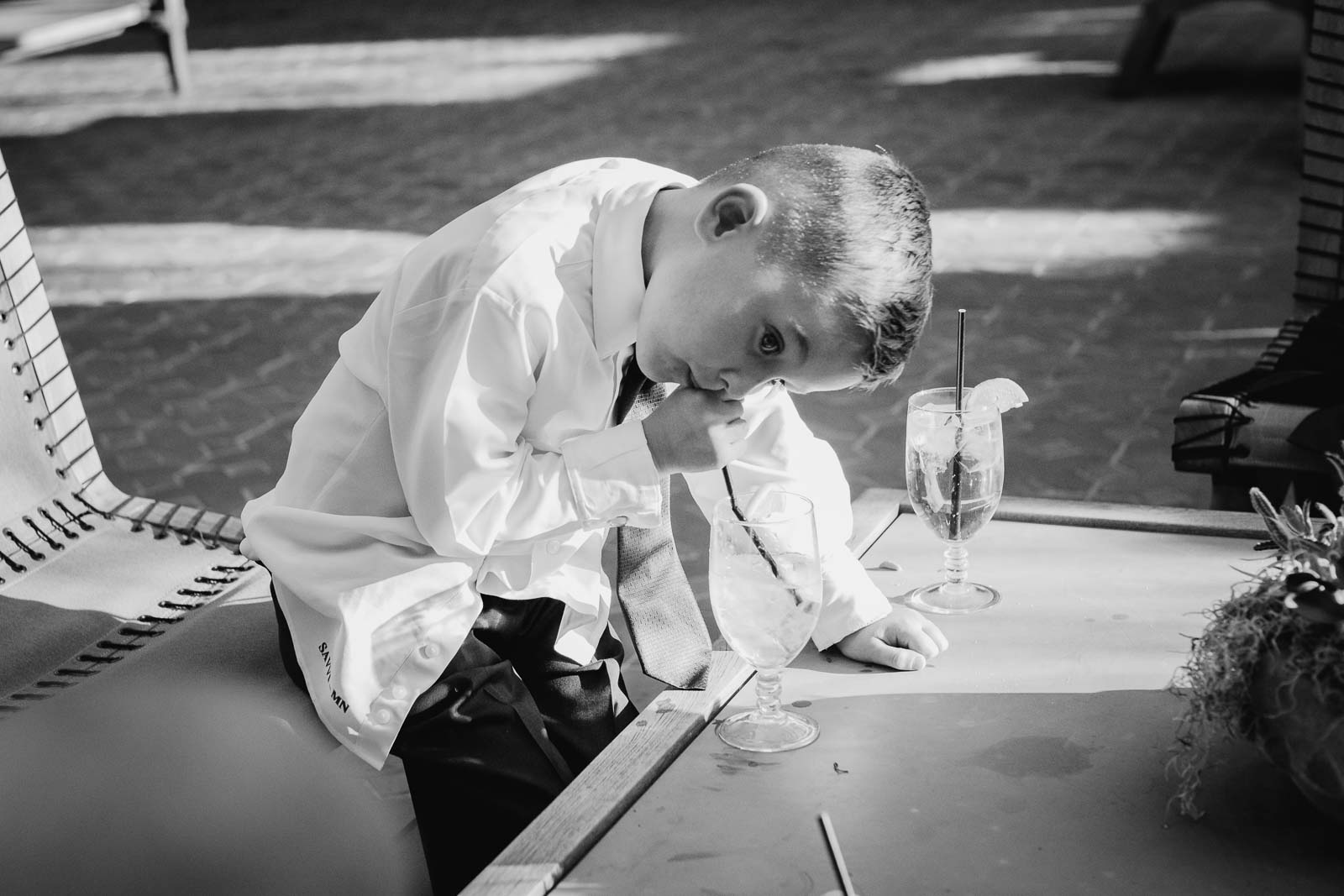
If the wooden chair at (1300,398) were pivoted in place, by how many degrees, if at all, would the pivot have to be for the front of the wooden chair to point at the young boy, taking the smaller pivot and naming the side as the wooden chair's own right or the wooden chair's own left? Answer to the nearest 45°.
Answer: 0° — it already faces them

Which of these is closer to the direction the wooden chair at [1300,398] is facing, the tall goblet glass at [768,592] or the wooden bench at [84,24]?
the tall goblet glass

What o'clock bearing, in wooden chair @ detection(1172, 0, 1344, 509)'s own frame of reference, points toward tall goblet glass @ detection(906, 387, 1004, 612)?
The tall goblet glass is roughly at 11 o'clock from the wooden chair.

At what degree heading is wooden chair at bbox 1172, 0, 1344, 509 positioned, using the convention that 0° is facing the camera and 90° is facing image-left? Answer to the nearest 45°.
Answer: approximately 45°

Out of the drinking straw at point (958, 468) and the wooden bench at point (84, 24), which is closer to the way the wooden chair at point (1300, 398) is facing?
the drinking straw

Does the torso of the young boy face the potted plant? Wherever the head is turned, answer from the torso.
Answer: yes

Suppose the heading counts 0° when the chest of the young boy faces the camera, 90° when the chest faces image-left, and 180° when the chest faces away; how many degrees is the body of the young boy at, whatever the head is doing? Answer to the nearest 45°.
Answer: approximately 315°

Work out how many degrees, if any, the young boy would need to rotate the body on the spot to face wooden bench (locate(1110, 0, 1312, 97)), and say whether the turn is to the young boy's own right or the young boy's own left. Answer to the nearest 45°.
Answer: approximately 90° to the young boy's own left
